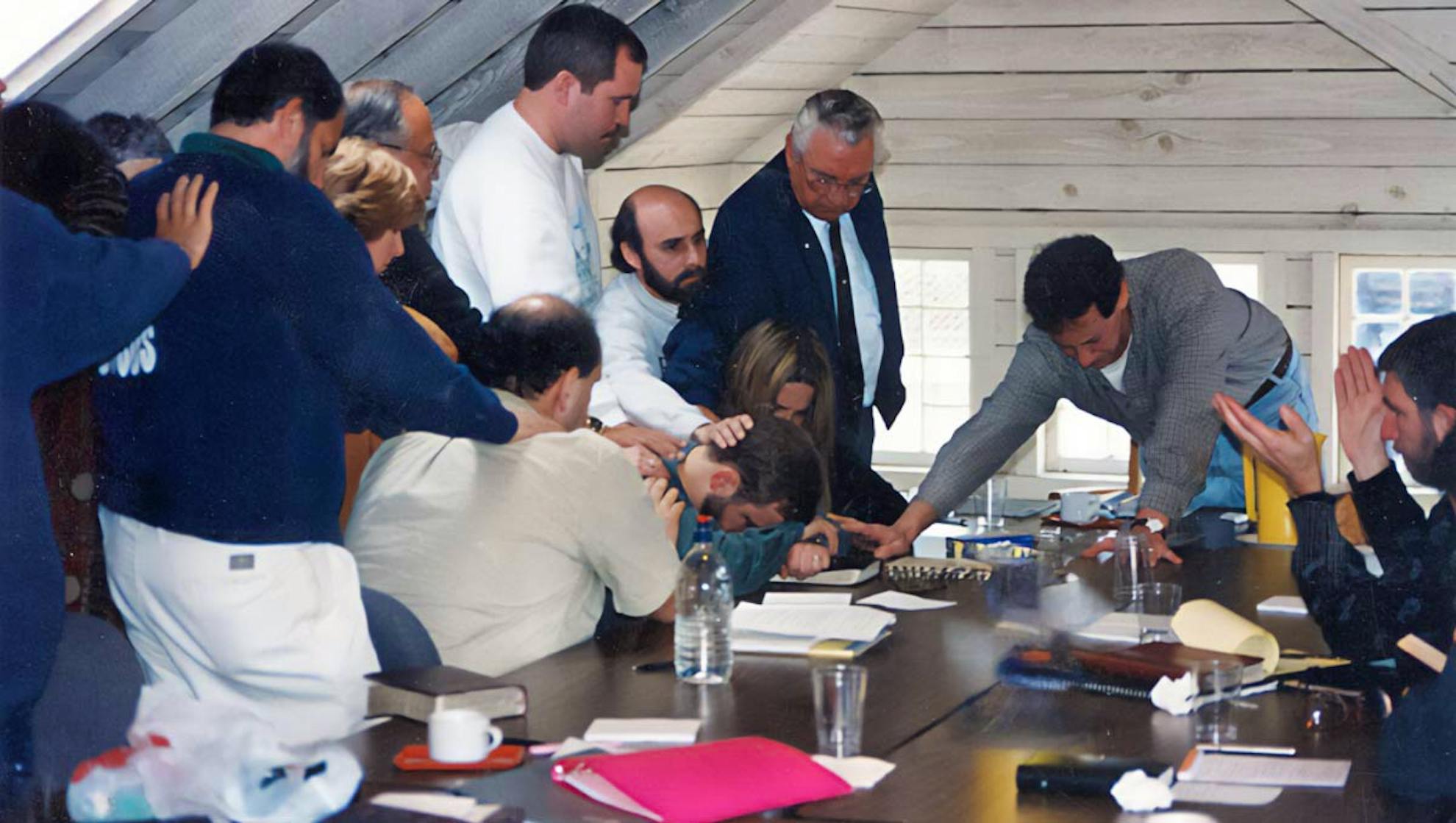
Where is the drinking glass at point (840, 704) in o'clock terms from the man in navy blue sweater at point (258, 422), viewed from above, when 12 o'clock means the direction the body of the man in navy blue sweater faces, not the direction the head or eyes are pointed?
The drinking glass is roughly at 3 o'clock from the man in navy blue sweater.

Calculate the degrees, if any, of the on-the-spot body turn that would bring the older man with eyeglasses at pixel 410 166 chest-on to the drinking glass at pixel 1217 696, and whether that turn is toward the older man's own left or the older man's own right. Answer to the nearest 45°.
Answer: approximately 45° to the older man's own right

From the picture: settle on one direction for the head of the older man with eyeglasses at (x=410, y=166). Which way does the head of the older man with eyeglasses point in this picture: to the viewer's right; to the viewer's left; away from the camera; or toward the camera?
to the viewer's right

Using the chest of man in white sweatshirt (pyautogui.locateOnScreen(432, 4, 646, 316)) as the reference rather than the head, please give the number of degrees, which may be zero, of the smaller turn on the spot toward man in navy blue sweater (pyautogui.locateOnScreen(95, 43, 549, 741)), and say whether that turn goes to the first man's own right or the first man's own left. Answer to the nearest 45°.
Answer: approximately 135° to the first man's own right

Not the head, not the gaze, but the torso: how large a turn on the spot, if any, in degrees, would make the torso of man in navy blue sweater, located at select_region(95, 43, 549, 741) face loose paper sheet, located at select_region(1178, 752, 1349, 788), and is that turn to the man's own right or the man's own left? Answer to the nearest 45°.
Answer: approximately 90° to the man's own right

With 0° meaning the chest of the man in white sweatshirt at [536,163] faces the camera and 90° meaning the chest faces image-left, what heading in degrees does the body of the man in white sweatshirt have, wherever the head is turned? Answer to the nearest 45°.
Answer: approximately 270°

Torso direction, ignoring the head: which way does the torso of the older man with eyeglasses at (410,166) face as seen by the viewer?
to the viewer's right

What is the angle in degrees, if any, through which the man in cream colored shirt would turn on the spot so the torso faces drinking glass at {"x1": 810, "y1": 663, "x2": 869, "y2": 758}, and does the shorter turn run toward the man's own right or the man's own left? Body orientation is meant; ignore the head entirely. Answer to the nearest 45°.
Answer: approximately 90° to the man's own right

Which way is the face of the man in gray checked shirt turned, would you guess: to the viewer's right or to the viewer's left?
to the viewer's left
